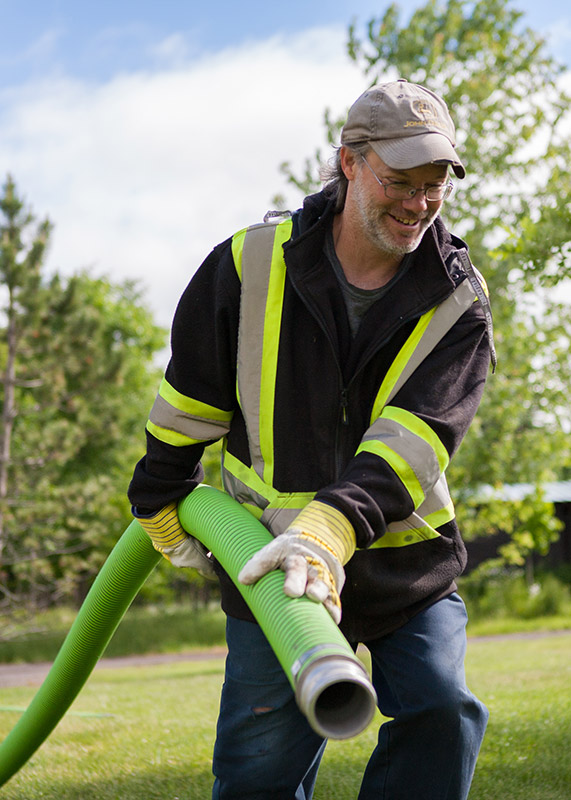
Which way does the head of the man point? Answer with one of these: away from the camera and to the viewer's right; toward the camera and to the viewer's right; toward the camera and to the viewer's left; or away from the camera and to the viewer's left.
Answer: toward the camera and to the viewer's right

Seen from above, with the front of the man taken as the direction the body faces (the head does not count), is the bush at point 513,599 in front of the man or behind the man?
behind

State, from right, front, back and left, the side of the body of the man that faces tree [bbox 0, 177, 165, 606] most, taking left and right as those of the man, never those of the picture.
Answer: back

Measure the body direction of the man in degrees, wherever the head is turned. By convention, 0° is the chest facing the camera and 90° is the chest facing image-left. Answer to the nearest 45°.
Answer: approximately 0°
